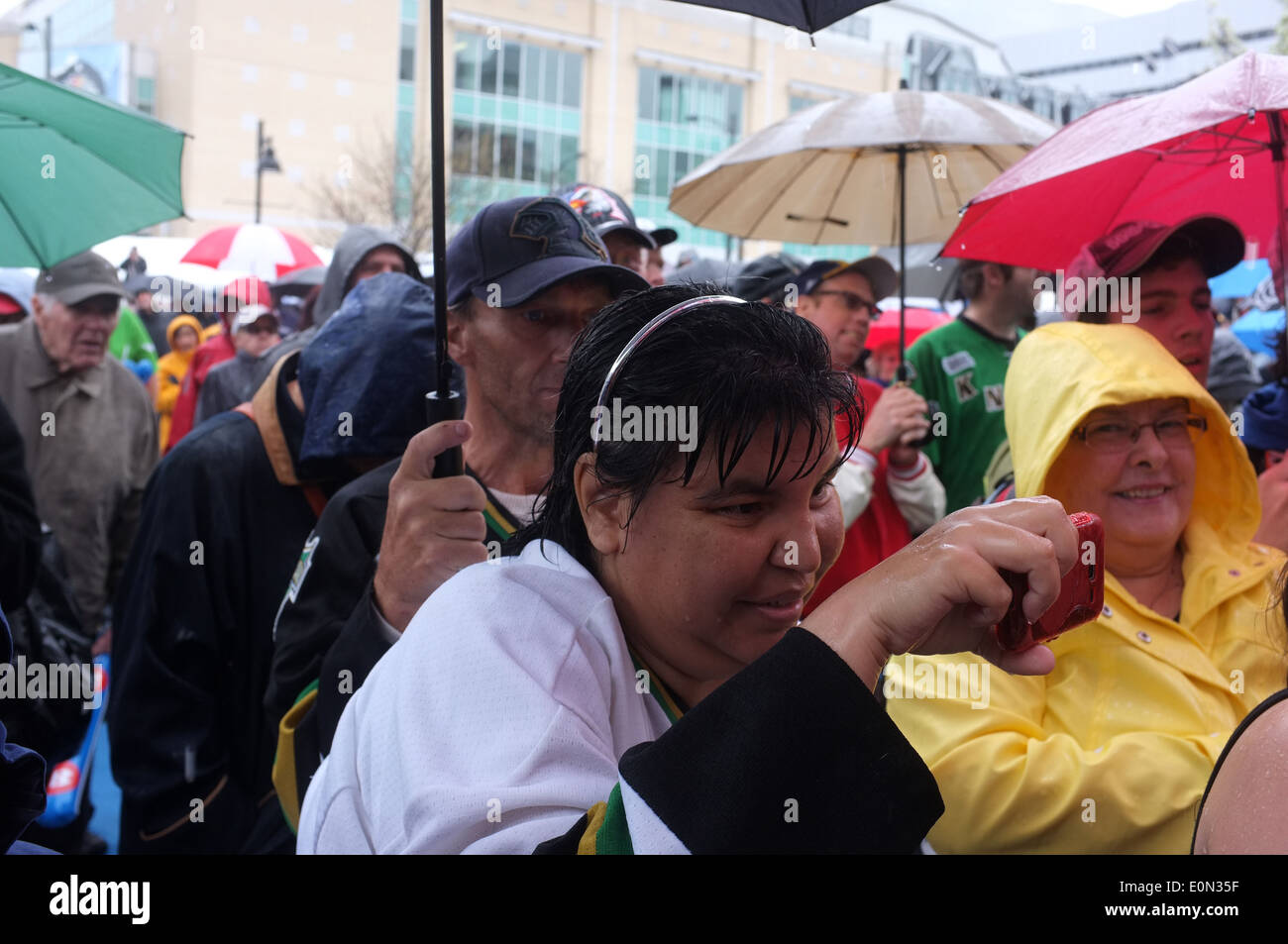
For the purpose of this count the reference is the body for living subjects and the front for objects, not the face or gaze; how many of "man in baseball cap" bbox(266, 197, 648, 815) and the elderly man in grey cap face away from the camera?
0

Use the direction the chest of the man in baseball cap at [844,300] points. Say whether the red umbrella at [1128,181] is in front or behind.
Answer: in front

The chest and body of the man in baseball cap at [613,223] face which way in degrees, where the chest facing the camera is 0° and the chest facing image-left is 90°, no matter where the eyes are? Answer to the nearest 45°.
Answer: approximately 315°

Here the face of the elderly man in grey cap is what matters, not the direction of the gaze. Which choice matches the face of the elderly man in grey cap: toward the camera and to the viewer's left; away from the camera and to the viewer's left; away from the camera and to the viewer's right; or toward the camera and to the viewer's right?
toward the camera and to the viewer's right

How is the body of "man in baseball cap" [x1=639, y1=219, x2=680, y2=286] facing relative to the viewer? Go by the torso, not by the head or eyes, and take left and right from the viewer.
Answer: facing the viewer and to the right of the viewer
